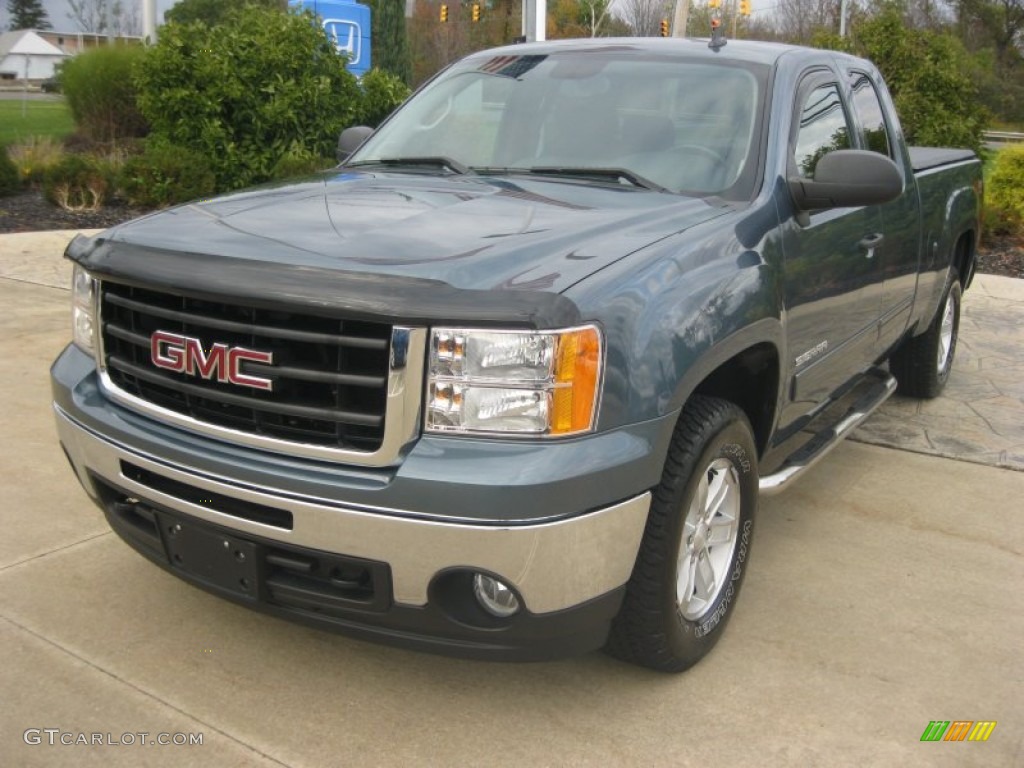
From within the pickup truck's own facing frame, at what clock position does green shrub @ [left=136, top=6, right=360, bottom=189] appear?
The green shrub is roughly at 4 o'clock from the pickup truck.

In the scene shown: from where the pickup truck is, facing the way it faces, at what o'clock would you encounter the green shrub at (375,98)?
The green shrub is roughly at 4 o'clock from the pickup truck.

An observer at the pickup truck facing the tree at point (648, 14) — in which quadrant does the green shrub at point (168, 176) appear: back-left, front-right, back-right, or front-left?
front-left

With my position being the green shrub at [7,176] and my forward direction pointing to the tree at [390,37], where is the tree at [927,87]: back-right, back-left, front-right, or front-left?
front-right

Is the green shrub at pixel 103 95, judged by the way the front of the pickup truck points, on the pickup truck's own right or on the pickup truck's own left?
on the pickup truck's own right

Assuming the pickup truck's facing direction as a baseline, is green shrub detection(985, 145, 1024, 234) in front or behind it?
behind

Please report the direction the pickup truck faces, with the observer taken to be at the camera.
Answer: facing the viewer and to the left of the viewer

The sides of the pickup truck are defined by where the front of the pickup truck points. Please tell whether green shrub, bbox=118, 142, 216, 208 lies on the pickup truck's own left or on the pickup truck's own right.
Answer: on the pickup truck's own right

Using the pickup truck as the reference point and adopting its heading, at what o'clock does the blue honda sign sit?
The blue honda sign is roughly at 4 o'clock from the pickup truck.

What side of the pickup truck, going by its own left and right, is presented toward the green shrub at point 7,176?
right

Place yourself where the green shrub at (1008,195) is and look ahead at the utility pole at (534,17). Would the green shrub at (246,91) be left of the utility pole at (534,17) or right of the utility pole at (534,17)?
left
